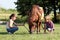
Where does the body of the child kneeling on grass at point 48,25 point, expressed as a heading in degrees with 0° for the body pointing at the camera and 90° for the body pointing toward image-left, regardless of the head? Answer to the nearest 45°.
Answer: approximately 45°

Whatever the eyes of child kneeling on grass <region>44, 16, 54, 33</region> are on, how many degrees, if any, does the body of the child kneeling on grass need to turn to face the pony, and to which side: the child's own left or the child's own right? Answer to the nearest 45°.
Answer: approximately 45° to the child's own right
